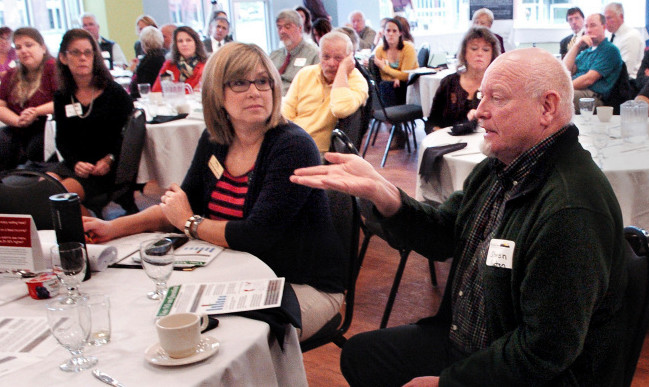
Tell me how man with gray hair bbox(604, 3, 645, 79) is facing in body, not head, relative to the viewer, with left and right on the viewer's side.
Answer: facing the viewer and to the left of the viewer

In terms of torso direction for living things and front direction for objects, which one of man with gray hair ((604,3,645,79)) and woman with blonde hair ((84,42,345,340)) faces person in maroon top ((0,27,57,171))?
the man with gray hair

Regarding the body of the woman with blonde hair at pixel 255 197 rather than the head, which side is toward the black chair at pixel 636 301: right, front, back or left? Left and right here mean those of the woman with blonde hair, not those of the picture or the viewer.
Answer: left

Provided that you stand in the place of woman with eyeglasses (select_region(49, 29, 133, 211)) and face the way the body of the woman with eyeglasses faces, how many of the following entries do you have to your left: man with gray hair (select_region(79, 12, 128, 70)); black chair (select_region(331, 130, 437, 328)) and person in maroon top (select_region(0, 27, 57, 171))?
1

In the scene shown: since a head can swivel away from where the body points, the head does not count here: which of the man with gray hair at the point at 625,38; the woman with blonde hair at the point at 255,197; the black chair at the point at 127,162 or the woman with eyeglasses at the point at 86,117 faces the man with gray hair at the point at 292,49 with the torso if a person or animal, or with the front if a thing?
the man with gray hair at the point at 625,38

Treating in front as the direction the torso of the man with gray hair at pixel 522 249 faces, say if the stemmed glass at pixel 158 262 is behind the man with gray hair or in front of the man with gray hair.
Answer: in front

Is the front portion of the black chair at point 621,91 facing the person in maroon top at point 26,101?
yes

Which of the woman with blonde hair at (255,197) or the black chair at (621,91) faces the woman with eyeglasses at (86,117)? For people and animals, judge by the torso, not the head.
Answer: the black chair

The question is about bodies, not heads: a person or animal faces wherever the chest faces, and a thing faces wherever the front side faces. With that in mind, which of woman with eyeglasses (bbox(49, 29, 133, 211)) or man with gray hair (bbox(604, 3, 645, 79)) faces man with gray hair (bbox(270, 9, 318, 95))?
man with gray hair (bbox(604, 3, 645, 79))

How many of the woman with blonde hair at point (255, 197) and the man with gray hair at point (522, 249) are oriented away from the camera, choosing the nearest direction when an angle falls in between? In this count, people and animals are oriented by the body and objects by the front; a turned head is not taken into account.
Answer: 0

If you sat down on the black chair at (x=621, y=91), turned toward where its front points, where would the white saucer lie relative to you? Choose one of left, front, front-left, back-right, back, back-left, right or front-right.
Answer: front-left

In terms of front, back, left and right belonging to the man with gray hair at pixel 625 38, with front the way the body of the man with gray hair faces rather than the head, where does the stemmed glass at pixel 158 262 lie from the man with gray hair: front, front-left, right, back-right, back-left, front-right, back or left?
front-left

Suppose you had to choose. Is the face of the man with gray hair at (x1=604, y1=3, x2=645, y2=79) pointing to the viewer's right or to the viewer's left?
to the viewer's left

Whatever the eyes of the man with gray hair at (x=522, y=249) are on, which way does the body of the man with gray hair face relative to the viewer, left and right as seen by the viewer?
facing to the left of the viewer

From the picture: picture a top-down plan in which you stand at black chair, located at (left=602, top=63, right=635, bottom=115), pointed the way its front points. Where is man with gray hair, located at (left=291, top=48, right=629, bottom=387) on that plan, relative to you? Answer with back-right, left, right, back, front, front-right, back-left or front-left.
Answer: front-left
